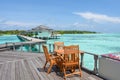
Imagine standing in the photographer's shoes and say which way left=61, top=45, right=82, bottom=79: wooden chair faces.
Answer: facing away from the viewer and to the left of the viewer
